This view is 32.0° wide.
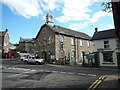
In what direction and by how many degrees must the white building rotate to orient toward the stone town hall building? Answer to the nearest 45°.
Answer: approximately 135° to its right
